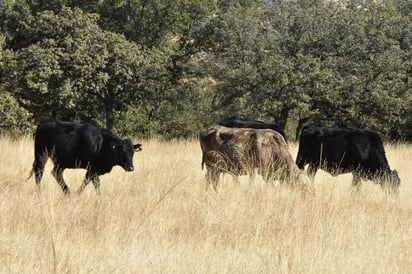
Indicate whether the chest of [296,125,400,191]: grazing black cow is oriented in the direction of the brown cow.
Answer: no

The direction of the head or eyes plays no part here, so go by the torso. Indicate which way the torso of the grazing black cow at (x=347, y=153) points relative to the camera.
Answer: to the viewer's right

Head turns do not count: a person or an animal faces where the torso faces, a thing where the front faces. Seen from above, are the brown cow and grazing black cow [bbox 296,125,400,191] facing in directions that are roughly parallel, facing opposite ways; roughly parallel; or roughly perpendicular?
roughly parallel

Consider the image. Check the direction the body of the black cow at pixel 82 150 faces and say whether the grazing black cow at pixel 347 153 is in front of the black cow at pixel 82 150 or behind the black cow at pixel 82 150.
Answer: in front

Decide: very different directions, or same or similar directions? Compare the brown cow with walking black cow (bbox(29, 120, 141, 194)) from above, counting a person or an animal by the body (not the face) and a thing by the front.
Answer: same or similar directions

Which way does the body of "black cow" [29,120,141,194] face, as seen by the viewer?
to the viewer's right

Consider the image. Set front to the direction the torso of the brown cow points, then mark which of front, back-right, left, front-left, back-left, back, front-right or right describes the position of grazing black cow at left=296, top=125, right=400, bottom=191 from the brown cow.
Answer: front-left

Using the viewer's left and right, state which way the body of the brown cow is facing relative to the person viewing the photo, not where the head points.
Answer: facing to the right of the viewer

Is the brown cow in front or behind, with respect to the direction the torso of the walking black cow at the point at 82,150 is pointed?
in front

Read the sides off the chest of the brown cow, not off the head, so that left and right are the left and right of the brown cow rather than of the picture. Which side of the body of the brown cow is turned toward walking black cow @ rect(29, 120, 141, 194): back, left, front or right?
back

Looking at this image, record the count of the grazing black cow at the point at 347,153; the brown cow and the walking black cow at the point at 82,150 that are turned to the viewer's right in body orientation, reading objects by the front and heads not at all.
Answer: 3

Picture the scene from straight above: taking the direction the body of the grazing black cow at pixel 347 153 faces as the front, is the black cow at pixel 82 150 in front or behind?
behind
